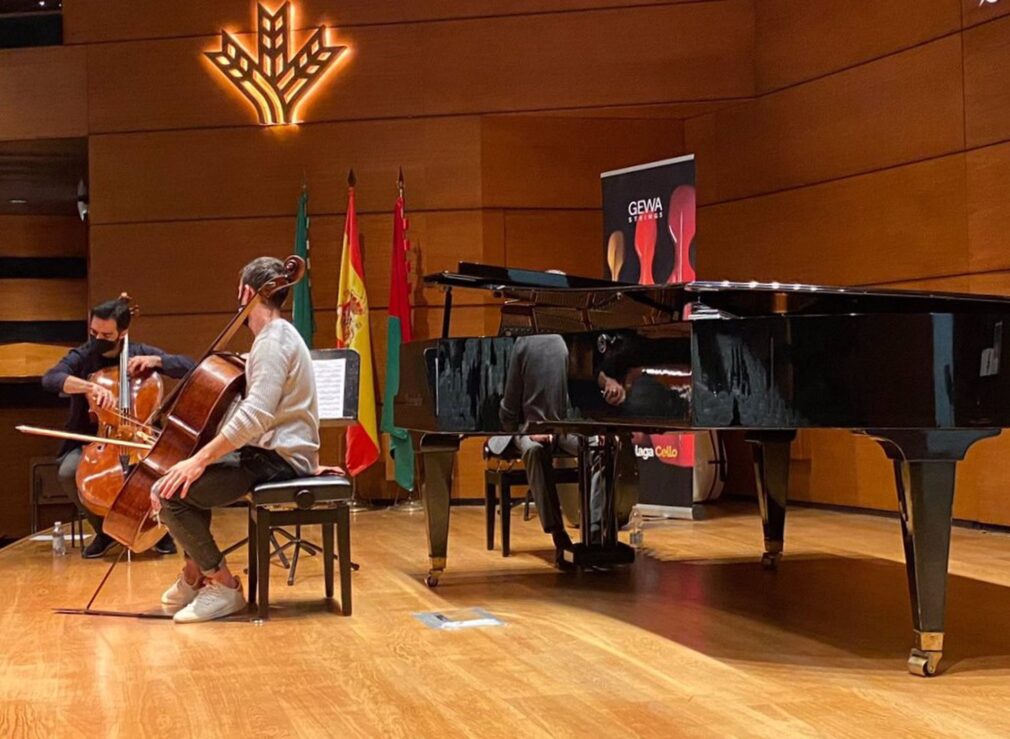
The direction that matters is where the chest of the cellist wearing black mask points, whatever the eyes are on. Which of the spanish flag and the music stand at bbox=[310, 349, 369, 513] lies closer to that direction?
the music stand

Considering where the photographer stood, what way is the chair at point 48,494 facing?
facing the viewer and to the right of the viewer

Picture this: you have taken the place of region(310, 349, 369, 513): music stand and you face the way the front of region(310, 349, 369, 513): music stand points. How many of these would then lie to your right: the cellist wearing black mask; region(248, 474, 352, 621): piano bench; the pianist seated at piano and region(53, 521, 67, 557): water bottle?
2

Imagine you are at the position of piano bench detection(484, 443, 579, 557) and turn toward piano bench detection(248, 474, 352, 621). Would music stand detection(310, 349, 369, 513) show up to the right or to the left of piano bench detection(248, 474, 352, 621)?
right

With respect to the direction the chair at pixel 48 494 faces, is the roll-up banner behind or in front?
in front

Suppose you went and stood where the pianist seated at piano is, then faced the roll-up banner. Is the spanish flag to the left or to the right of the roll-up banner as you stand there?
left

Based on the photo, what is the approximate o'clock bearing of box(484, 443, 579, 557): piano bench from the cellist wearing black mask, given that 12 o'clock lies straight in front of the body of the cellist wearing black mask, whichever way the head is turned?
The piano bench is roughly at 10 o'clock from the cellist wearing black mask.

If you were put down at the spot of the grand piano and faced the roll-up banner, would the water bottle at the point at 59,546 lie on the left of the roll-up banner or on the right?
left

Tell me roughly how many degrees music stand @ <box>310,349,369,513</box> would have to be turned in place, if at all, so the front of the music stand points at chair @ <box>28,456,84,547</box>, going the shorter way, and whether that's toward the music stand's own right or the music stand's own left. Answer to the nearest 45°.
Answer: approximately 90° to the music stand's own right

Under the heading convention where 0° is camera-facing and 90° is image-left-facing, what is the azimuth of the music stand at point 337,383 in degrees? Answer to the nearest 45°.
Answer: approximately 45°

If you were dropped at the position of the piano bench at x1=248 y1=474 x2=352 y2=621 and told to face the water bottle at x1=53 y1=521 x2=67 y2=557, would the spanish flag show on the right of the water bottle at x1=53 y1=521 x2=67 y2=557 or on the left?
right

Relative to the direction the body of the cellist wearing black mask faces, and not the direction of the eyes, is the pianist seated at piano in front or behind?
in front

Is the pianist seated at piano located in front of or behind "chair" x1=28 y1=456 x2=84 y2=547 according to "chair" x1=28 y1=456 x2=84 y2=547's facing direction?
in front

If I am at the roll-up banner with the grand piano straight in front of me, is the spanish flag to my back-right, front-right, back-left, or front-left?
back-right

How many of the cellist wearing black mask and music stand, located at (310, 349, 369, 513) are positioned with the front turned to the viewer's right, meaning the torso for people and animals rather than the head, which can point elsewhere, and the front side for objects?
0
